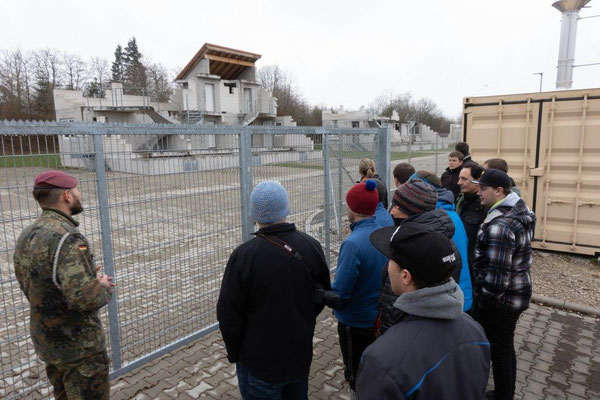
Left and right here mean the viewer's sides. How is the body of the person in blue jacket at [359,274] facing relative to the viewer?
facing away from the viewer and to the left of the viewer

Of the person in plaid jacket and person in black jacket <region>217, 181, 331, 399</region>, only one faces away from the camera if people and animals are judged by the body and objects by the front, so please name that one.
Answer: the person in black jacket

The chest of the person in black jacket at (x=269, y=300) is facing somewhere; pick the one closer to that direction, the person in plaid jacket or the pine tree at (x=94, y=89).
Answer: the pine tree

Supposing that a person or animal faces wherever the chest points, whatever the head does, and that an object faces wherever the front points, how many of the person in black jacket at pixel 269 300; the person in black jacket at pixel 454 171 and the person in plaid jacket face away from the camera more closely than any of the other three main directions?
1

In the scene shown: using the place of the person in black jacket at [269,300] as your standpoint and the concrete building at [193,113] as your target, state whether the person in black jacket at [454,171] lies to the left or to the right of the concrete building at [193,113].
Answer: right

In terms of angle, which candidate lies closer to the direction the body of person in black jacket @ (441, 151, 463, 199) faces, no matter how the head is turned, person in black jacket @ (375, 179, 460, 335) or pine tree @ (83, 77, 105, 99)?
the person in black jacket

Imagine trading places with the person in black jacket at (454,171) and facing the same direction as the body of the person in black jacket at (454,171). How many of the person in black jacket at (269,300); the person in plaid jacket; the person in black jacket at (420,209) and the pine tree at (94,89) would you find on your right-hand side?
1

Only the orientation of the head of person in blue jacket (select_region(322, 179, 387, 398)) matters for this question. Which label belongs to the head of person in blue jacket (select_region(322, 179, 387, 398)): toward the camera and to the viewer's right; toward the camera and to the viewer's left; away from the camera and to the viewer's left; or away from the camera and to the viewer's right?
away from the camera and to the viewer's left

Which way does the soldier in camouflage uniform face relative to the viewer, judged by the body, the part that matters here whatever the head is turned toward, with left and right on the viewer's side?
facing away from the viewer and to the right of the viewer

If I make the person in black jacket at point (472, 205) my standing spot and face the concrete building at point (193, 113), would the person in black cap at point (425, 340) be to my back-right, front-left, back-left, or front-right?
back-left

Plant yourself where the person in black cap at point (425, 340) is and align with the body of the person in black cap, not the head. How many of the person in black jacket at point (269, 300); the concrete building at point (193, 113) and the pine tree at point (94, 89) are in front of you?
3

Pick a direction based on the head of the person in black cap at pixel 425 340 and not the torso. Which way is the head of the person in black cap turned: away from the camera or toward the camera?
away from the camera

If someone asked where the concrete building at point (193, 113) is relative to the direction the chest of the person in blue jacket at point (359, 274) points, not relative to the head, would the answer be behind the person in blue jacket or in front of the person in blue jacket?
in front

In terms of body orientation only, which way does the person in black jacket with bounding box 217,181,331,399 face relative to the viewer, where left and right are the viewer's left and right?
facing away from the viewer

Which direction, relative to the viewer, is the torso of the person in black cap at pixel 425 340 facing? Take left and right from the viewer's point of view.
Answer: facing away from the viewer and to the left of the viewer

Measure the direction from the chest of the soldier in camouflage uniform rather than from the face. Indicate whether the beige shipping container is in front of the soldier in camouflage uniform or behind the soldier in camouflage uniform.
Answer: in front

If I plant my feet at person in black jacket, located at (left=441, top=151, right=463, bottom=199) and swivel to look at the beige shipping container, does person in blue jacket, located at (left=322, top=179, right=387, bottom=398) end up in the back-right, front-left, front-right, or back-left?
back-right

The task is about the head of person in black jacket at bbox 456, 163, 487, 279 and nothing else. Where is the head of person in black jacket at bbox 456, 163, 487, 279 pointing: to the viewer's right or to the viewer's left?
to the viewer's left

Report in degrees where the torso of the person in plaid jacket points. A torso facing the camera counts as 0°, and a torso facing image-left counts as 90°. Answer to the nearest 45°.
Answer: approximately 90°
